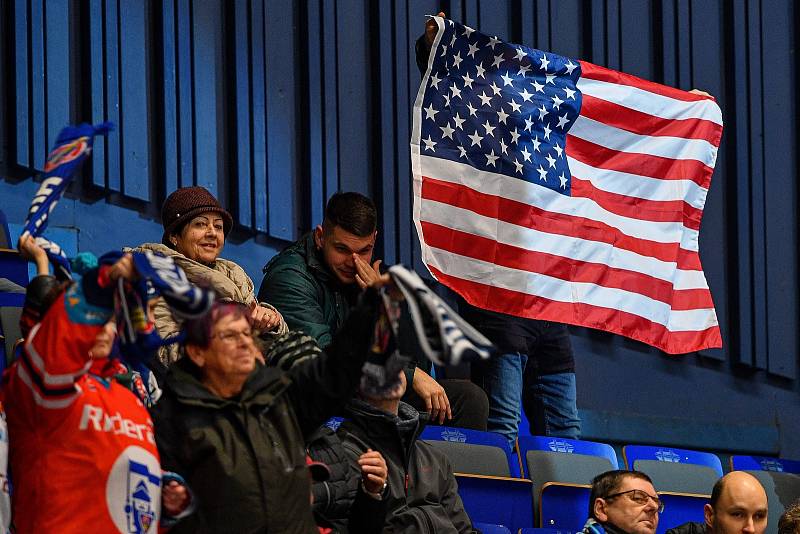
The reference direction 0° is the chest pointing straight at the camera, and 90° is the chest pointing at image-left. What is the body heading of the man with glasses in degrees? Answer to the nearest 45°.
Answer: approximately 315°

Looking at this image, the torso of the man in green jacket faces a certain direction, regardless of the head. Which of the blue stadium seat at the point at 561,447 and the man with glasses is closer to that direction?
the man with glasses

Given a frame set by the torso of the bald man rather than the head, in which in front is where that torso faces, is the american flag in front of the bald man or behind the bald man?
behind

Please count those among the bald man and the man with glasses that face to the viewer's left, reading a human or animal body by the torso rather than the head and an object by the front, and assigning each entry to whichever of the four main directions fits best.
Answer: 0

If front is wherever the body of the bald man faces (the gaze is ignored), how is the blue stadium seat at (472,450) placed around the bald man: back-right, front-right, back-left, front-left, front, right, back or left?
back-right
